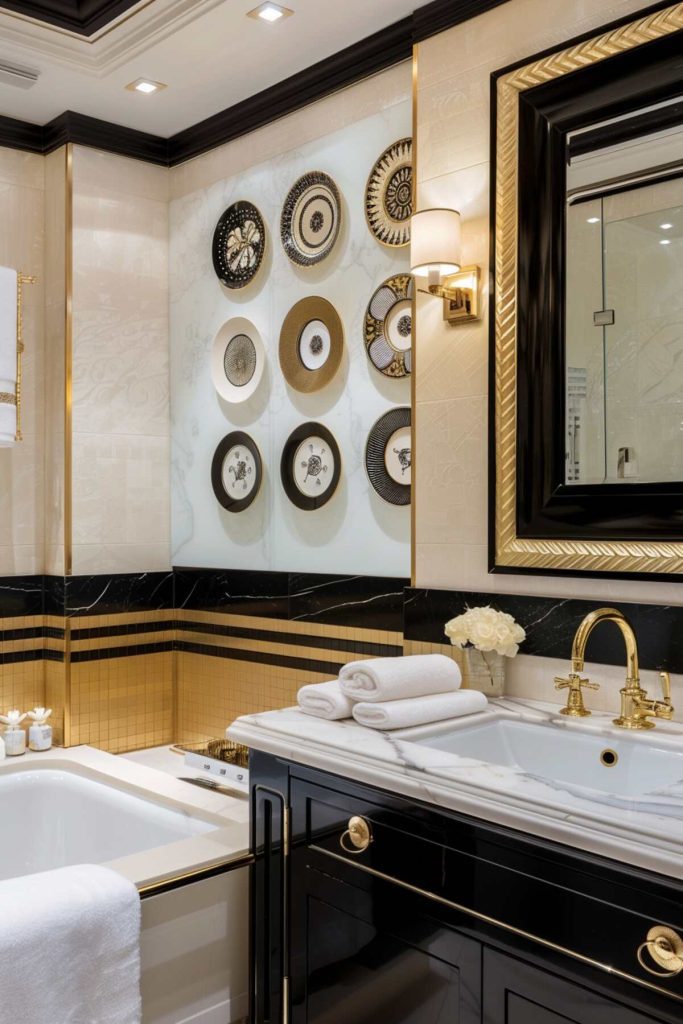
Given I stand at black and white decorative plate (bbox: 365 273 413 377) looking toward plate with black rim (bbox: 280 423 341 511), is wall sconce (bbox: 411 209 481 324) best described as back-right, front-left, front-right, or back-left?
back-left

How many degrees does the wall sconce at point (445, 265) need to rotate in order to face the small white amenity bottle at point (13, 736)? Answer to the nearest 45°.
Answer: approximately 90° to its right

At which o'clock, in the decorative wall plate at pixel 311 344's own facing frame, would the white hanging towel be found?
The white hanging towel is roughly at 2 o'clock from the decorative wall plate.

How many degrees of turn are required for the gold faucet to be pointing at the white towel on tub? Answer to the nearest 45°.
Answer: approximately 45° to its right

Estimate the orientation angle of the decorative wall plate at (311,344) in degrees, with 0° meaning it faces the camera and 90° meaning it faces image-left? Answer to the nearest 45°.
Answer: approximately 45°

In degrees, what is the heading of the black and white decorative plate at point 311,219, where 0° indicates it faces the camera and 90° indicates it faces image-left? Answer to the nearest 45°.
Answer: approximately 45°
